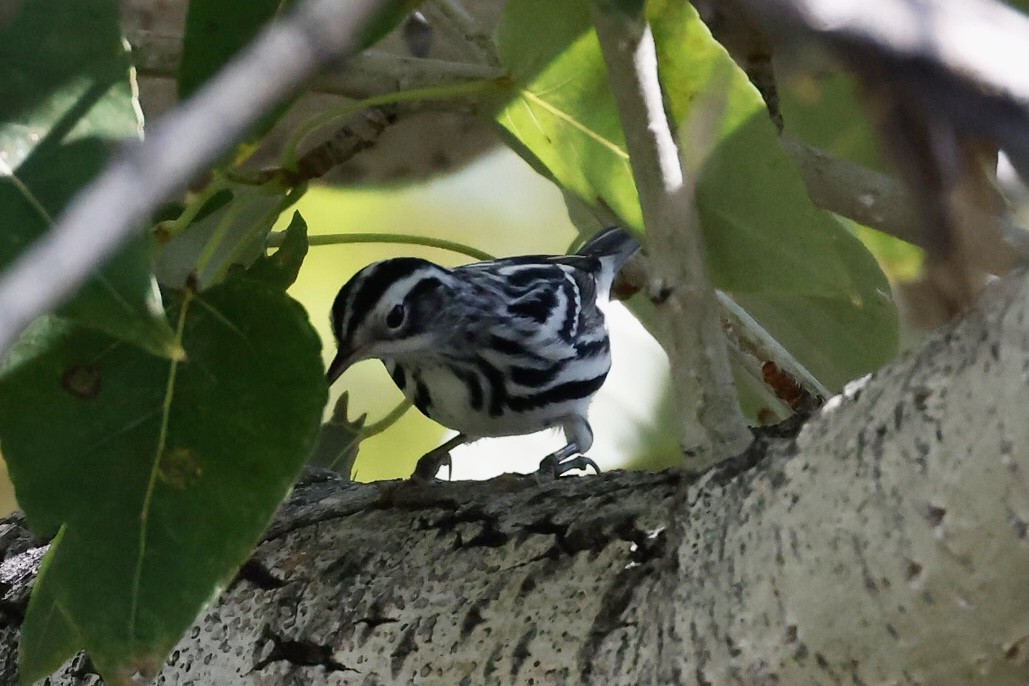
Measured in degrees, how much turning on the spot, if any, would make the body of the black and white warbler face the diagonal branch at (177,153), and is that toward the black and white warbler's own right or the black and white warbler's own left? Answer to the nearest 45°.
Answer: approximately 45° to the black and white warbler's own left

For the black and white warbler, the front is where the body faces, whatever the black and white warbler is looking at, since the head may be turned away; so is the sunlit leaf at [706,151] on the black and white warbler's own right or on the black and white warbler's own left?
on the black and white warbler's own left

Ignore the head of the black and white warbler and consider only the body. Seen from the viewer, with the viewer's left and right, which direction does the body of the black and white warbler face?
facing the viewer and to the left of the viewer

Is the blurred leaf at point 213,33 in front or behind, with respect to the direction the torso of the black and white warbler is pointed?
in front
